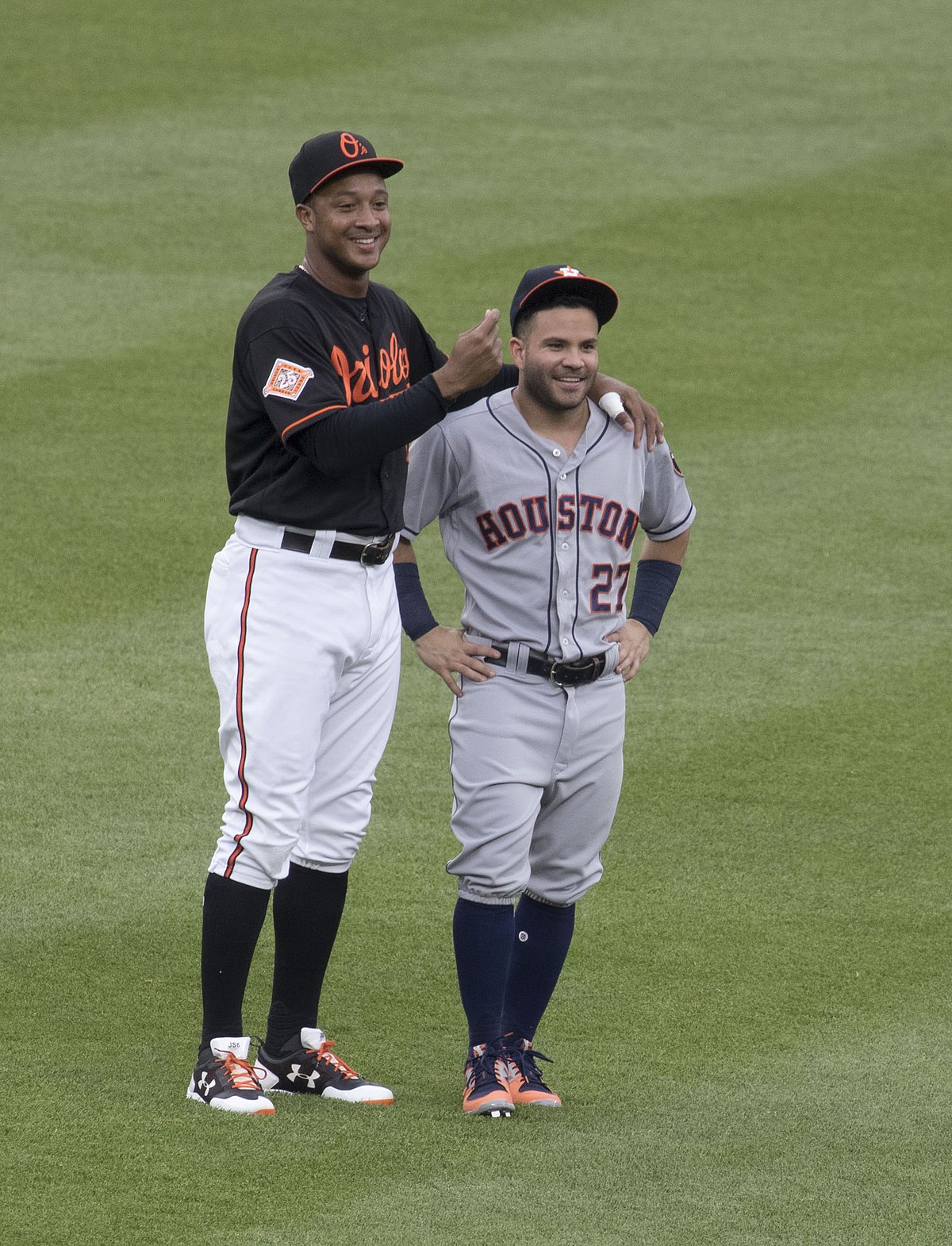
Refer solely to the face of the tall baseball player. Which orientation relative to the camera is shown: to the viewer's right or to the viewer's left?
to the viewer's right

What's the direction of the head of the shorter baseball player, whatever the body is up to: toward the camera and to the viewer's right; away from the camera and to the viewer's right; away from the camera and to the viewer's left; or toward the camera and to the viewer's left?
toward the camera and to the viewer's right

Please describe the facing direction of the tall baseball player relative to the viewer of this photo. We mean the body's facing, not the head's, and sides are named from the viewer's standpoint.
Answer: facing the viewer and to the right of the viewer
